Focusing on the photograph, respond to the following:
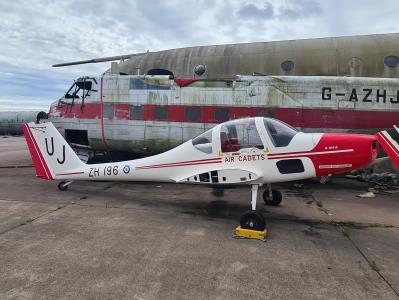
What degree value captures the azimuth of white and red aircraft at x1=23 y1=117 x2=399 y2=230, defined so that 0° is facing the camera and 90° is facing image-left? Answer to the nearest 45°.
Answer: approximately 270°
